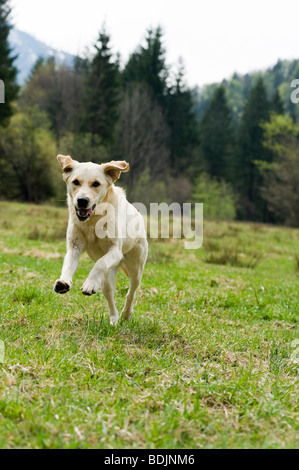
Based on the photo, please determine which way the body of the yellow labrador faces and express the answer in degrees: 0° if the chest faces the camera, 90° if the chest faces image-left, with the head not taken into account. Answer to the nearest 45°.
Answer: approximately 45°

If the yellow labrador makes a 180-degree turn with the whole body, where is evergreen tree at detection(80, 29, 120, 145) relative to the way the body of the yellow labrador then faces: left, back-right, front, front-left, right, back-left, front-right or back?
front-left
